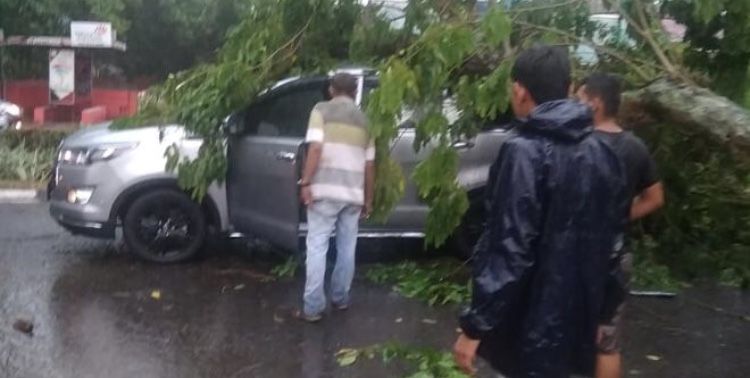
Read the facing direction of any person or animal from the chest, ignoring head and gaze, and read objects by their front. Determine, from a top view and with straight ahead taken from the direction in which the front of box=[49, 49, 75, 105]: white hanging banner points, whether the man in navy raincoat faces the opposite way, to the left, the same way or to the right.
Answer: the opposite way

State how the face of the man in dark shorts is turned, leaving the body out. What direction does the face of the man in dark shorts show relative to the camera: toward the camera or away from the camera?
away from the camera

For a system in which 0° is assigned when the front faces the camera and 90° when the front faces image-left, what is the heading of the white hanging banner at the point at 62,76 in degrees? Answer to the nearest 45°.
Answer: approximately 0°

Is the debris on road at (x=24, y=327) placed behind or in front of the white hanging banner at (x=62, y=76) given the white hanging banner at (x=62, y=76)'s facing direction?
in front

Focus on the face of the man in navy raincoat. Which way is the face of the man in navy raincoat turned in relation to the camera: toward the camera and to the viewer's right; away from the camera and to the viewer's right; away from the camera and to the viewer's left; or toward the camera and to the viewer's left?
away from the camera and to the viewer's left

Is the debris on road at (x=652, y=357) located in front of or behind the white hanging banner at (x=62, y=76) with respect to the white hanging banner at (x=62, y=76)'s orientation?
in front

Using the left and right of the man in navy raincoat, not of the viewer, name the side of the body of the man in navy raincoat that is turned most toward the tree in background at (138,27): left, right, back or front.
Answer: front

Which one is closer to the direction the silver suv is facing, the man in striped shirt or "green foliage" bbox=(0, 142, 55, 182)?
the green foliage

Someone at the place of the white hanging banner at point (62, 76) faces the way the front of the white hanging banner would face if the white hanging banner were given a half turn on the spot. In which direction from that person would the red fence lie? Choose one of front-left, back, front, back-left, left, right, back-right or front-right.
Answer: front

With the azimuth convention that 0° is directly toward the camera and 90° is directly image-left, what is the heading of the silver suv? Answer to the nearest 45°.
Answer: approximately 90°

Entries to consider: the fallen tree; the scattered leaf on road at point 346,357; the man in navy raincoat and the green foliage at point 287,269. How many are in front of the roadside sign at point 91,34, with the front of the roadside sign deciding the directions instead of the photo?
4
